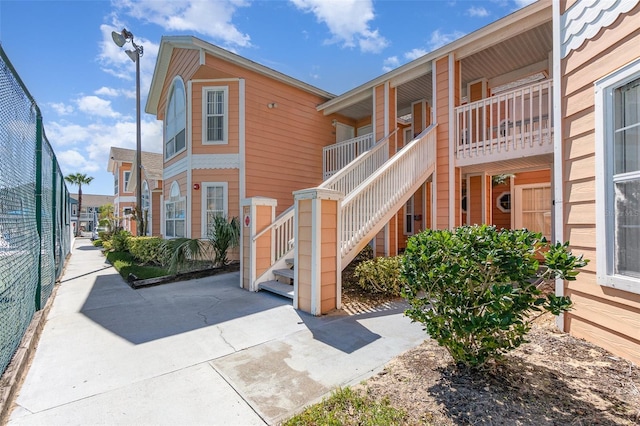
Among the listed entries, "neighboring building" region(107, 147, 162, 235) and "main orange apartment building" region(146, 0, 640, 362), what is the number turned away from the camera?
0

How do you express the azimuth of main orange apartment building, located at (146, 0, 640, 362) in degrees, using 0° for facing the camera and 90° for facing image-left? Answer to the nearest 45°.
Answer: approximately 45°

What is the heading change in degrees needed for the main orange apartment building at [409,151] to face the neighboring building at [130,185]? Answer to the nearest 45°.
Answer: approximately 90° to its right

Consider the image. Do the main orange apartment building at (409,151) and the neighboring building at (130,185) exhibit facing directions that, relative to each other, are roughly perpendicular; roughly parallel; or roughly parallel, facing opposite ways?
roughly parallel

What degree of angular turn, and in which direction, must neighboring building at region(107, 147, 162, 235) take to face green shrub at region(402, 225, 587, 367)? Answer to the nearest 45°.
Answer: approximately 90° to its left

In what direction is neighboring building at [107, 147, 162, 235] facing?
to the viewer's left

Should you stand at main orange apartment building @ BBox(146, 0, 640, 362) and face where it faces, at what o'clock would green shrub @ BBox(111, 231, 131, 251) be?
The green shrub is roughly at 2 o'clock from the main orange apartment building.

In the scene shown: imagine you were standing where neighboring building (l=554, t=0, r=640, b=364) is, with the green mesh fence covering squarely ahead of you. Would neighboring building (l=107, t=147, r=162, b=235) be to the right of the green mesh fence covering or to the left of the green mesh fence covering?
right

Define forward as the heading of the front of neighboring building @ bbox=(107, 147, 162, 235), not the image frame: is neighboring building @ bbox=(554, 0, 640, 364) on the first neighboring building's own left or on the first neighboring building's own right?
on the first neighboring building's own left

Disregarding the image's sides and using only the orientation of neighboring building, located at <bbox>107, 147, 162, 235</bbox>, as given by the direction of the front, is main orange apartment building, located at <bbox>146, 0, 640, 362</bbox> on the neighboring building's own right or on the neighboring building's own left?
on the neighboring building's own left
